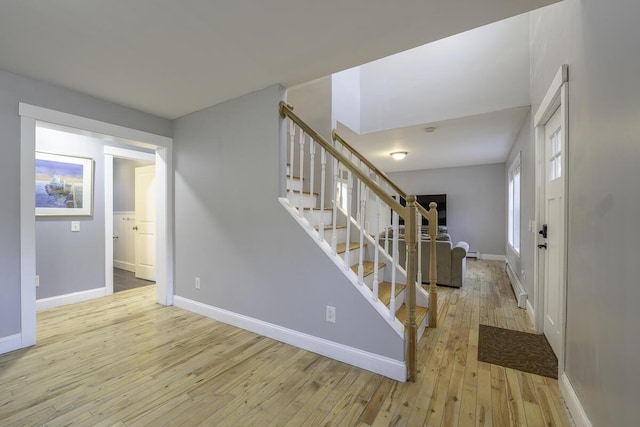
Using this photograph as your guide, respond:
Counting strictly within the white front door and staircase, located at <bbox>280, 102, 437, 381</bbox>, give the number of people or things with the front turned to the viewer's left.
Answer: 1

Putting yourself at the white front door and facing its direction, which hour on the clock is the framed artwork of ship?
The framed artwork of ship is roughly at 11 o'clock from the white front door.

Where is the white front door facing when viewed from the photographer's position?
facing to the left of the viewer

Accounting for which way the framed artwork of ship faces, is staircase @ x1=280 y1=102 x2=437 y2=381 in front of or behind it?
in front

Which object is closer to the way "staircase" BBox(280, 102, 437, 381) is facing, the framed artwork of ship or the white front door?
the white front door

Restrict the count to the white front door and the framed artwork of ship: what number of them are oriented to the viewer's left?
1

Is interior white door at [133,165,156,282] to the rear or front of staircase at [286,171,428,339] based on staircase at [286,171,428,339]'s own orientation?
to the rear

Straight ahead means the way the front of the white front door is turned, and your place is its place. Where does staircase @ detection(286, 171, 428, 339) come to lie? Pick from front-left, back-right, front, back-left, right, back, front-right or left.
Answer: front-left

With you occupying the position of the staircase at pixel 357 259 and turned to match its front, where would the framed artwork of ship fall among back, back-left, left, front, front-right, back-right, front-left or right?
back-right

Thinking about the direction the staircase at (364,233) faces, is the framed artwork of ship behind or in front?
behind

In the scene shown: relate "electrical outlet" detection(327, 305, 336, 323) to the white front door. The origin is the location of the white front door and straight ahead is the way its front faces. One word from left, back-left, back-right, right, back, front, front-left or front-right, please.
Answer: front-left

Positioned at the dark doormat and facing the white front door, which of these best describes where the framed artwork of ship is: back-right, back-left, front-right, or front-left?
back-left

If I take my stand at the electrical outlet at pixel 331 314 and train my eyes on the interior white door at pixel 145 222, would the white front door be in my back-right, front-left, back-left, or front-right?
back-right

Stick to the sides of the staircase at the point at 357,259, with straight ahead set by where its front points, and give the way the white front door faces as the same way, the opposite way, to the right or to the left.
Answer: the opposite way

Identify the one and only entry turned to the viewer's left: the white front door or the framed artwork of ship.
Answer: the white front door

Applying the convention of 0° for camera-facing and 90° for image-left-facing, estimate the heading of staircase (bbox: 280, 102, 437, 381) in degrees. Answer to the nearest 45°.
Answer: approximately 315°
